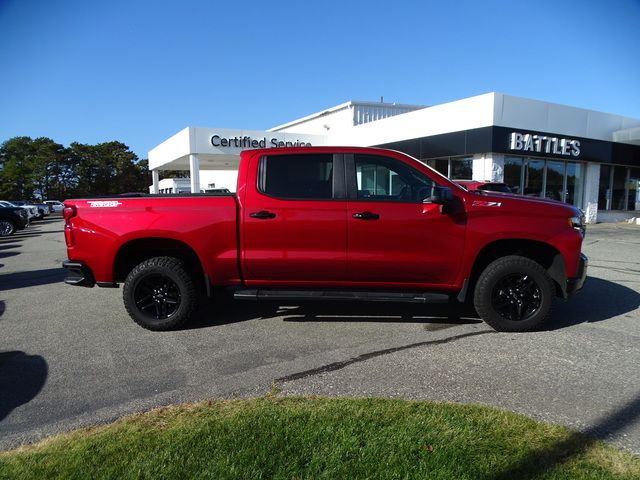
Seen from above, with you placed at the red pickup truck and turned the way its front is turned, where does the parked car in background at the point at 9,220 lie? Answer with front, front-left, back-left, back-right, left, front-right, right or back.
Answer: back-left

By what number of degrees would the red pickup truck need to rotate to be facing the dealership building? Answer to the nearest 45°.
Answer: approximately 45° to its left

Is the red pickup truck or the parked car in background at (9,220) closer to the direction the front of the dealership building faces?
the red pickup truck

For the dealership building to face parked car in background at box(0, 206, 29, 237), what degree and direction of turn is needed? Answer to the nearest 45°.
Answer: approximately 135° to its right

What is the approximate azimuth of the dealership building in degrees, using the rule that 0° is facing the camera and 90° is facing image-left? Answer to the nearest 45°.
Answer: approximately 315°

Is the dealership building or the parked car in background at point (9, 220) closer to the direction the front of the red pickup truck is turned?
the dealership building

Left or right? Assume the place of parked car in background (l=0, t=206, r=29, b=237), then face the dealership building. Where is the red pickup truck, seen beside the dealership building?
right

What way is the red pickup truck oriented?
to the viewer's right

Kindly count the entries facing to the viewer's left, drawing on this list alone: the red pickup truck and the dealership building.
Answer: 0
